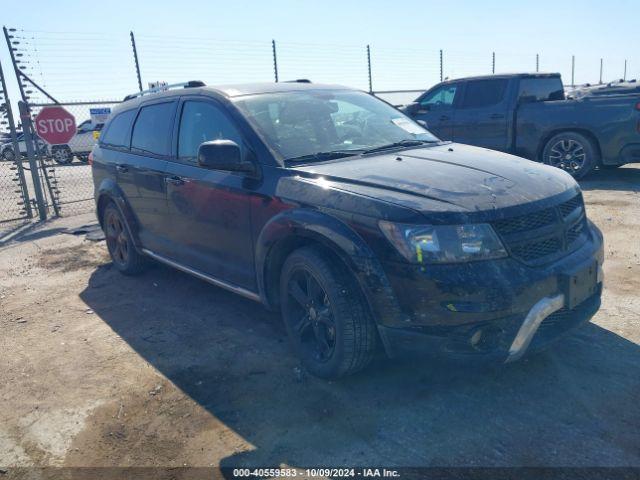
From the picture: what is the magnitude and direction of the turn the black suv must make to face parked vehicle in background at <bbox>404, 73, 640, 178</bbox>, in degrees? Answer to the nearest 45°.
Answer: approximately 90° to its left

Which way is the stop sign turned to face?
toward the camera

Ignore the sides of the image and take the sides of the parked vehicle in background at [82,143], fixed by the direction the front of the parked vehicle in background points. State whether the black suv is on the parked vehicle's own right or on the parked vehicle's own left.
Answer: on the parked vehicle's own left

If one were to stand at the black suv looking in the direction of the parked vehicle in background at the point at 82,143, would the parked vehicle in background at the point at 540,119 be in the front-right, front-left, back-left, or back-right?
front-right

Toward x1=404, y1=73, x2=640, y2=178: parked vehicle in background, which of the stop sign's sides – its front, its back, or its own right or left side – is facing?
left

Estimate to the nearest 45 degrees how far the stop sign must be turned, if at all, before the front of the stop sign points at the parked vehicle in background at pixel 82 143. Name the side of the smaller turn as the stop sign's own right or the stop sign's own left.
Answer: approximately 180°

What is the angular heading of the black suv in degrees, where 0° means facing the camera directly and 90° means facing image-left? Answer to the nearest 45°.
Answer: approximately 315°

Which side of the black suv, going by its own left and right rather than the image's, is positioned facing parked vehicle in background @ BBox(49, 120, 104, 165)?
back

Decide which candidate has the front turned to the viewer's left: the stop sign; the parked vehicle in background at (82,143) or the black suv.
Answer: the parked vehicle in background

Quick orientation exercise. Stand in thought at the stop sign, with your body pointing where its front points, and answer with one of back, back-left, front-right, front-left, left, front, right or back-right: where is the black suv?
front

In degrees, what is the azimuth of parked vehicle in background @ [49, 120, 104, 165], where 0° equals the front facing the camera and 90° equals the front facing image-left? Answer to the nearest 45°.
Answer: approximately 90°

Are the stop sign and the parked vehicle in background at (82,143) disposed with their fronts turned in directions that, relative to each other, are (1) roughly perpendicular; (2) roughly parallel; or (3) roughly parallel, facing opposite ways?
roughly perpendicular
